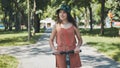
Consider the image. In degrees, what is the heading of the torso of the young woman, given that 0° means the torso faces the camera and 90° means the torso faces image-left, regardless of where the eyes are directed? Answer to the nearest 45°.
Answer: approximately 0°
